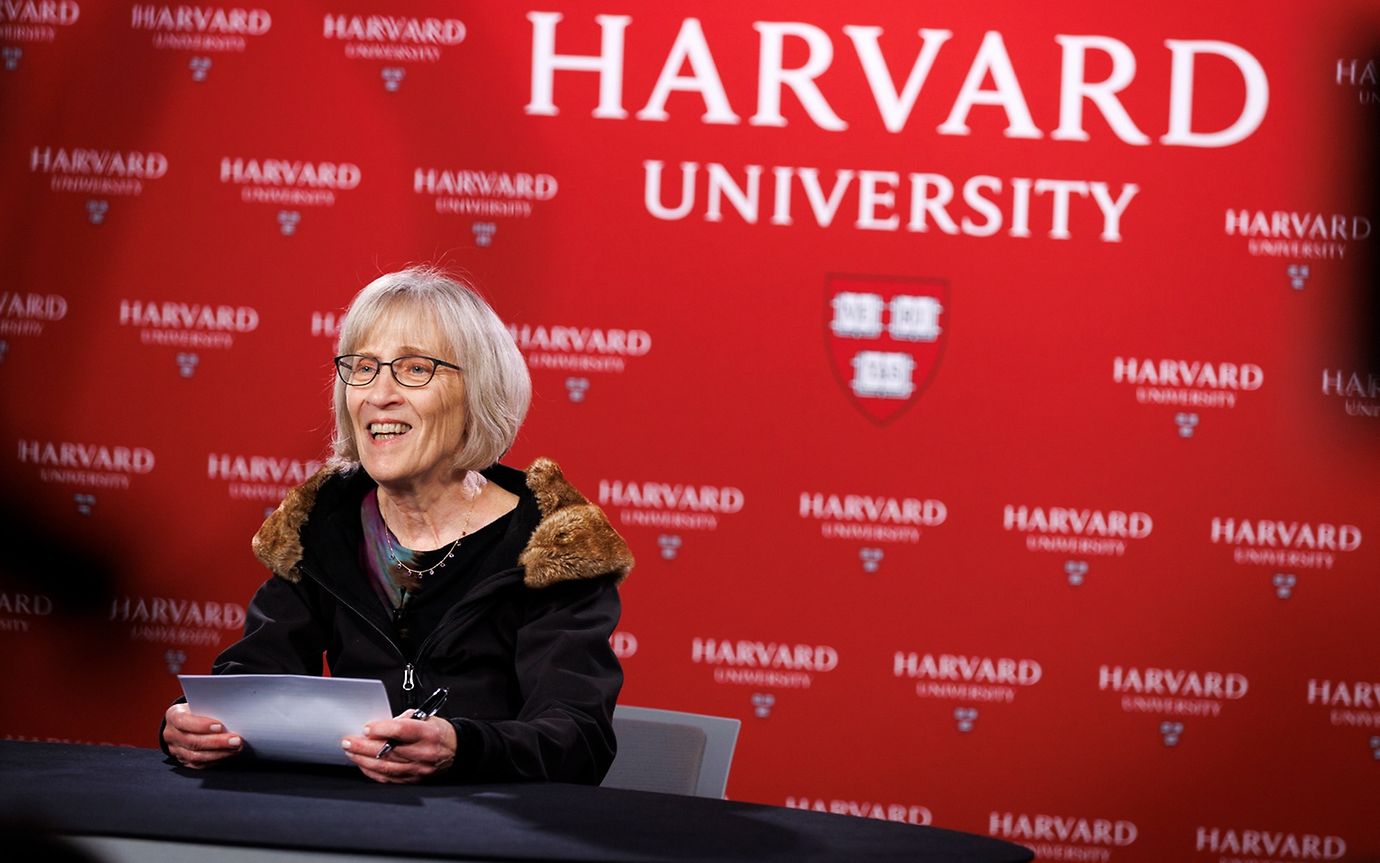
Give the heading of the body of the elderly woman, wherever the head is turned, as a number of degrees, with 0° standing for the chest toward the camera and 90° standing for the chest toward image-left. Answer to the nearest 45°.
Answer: approximately 45°
